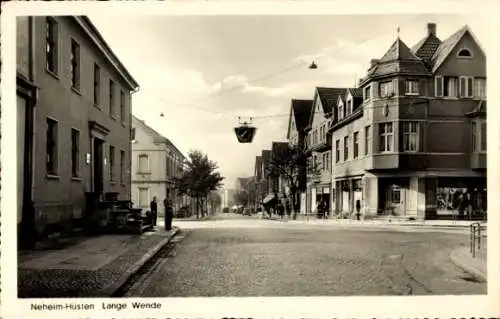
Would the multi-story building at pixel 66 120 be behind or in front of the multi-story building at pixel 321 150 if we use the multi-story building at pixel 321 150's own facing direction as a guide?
in front

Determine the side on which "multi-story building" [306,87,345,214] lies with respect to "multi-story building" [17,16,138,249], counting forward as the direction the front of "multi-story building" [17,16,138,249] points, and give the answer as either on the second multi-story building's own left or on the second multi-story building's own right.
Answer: on the second multi-story building's own left

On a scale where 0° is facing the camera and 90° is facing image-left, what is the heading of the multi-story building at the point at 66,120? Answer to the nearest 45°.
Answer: approximately 315°

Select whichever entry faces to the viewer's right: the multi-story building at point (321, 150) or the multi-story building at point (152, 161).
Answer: the multi-story building at point (152, 161)

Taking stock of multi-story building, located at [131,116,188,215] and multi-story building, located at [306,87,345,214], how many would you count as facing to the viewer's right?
1

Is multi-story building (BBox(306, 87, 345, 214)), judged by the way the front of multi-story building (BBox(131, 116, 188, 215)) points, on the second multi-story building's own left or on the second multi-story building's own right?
on the second multi-story building's own left

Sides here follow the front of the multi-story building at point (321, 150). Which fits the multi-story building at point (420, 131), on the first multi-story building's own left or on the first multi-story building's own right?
on the first multi-story building's own left

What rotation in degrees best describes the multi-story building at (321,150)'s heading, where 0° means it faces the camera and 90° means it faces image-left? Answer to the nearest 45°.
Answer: approximately 45°
